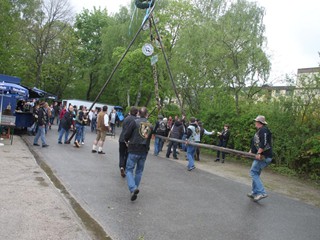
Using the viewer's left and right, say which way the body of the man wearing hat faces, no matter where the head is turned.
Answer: facing to the left of the viewer

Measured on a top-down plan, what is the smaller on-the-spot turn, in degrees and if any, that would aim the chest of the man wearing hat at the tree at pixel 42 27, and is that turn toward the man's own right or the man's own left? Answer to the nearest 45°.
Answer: approximately 45° to the man's own right

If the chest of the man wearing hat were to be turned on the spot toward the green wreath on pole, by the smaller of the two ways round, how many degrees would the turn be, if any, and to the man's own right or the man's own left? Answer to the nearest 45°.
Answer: approximately 45° to the man's own right
